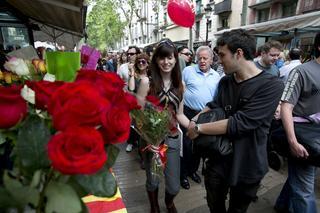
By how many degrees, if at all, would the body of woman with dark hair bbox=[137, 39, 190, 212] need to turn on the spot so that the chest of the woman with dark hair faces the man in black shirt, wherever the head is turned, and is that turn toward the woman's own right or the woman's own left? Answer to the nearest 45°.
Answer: approximately 45° to the woman's own left

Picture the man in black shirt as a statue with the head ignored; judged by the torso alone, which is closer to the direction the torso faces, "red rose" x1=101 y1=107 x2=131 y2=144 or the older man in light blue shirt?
the red rose

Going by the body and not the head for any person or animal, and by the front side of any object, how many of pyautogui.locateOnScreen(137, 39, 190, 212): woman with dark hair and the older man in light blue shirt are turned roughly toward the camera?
2

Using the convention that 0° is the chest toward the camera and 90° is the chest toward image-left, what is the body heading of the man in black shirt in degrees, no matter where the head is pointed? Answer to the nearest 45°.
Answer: approximately 45°

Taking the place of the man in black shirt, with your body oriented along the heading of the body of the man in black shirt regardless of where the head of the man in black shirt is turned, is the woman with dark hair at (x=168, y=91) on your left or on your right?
on your right

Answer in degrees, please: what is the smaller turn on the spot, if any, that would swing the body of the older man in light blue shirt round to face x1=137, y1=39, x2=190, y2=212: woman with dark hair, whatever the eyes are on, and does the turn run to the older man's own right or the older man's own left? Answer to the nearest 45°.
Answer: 0° — they already face them
